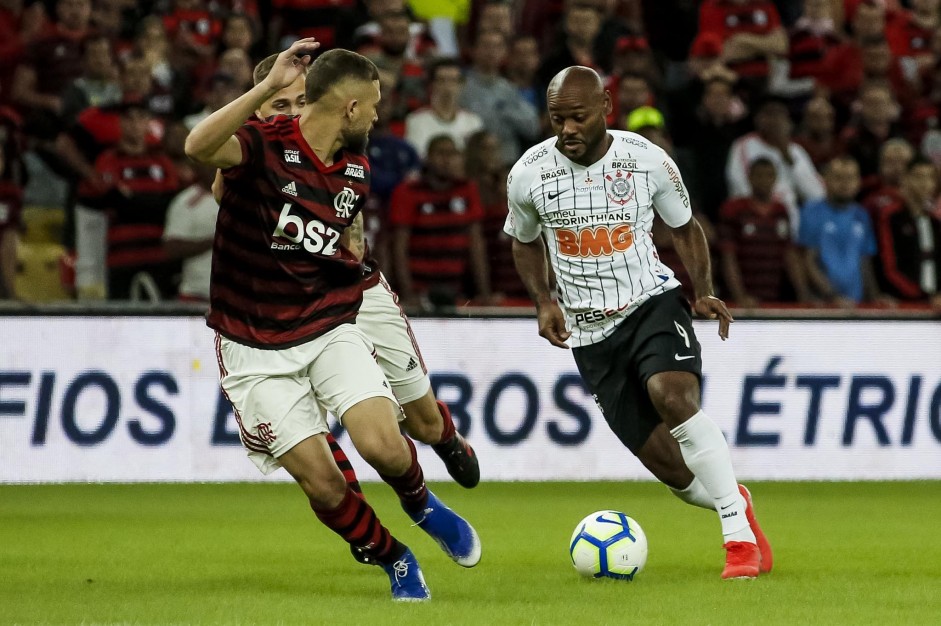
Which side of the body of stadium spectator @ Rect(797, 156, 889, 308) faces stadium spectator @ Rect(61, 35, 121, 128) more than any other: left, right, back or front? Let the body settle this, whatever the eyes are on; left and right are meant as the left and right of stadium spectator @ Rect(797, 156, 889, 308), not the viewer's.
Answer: right

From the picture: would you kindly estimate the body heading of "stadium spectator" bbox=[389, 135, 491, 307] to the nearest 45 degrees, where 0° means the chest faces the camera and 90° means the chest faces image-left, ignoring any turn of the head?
approximately 0°

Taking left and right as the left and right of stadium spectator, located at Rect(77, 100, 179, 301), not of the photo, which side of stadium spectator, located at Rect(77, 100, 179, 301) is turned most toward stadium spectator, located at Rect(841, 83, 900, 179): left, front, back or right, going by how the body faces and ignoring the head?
left

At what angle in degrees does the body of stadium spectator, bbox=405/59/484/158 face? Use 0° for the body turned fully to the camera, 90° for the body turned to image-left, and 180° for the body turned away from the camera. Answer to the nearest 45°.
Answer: approximately 0°

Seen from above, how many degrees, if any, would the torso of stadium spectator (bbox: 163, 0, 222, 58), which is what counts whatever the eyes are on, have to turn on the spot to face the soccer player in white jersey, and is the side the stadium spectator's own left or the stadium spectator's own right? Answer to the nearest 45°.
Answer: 0° — they already face them

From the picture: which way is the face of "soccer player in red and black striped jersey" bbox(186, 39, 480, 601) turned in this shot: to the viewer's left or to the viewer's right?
to the viewer's right
